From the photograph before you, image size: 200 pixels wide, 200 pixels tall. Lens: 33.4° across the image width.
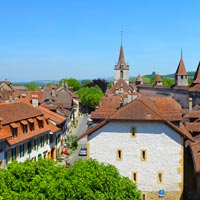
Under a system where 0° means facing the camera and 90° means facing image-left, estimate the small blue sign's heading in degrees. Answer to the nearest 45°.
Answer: approximately 0°
